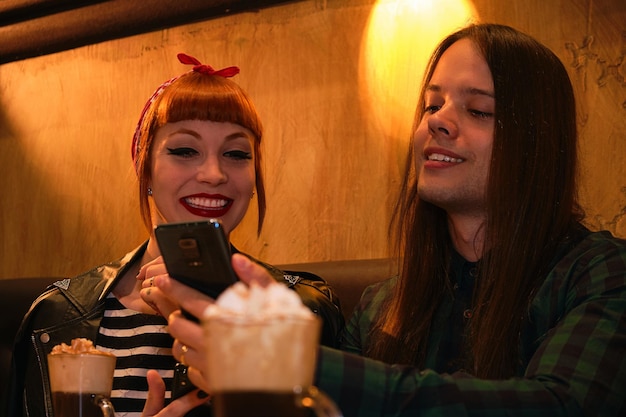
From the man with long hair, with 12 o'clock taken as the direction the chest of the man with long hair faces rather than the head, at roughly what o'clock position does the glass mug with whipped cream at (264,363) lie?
The glass mug with whipped cream is roughly at 11 o'clock from the man with long hair.

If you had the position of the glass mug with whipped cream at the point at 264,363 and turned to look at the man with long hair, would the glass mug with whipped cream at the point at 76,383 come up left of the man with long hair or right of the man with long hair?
left

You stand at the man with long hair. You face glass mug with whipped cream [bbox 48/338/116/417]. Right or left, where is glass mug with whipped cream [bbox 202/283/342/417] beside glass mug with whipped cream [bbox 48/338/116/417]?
left

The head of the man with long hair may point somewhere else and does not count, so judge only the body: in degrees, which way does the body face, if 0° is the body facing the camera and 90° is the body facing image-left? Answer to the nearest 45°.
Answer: approximately 45°

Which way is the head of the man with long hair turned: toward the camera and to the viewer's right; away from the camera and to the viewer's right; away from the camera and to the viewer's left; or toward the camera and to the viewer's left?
toward the camera and to the viewer's left

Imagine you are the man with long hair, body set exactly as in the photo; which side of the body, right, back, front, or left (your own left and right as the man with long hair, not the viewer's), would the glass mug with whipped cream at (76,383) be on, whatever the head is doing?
front
